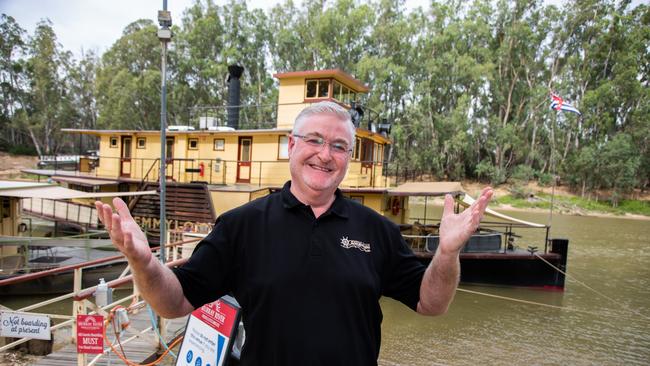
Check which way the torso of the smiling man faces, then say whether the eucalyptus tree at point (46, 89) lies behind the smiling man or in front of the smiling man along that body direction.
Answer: behind

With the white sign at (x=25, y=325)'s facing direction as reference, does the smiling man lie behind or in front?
in front

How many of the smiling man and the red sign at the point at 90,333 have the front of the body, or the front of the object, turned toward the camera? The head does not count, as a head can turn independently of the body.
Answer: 2

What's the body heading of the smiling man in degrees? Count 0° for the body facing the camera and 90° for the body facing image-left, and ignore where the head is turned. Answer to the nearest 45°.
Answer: approximately 0°

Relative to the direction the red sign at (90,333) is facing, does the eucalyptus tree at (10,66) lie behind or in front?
behind

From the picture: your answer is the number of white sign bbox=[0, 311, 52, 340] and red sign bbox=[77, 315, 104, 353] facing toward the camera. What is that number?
2

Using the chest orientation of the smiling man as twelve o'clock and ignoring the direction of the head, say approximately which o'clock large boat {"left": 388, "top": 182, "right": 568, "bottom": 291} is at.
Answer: The large boat is roughly at 7 o'clock from the smiling man.

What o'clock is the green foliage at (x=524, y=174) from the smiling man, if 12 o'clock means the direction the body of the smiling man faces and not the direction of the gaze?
The green foliage is roughly at 7 o'clock from the smiling man.

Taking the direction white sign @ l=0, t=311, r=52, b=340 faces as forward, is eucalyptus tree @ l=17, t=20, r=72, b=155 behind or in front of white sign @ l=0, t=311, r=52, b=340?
behind

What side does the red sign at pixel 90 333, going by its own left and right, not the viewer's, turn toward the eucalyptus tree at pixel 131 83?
back

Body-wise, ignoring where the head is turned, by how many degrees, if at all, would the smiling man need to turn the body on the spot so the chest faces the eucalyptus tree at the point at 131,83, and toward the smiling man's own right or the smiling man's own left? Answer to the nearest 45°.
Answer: approximately 135° to the smiling man's own right

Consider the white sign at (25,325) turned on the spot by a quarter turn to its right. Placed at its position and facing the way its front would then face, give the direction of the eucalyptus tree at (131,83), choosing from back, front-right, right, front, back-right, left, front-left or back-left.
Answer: right
